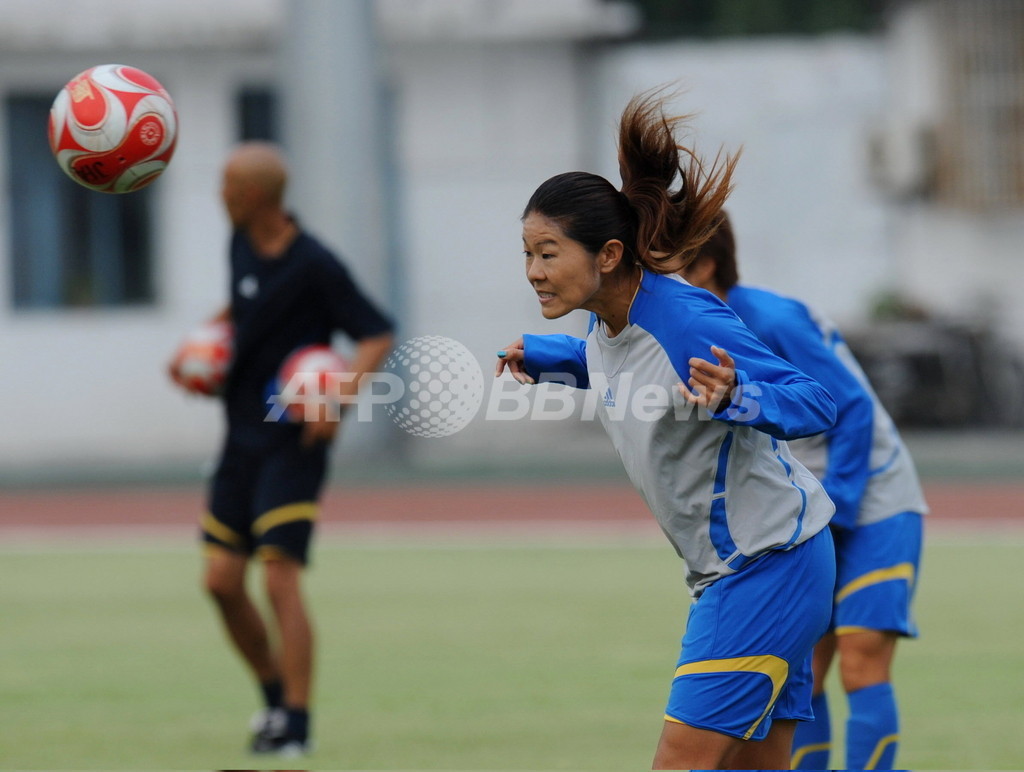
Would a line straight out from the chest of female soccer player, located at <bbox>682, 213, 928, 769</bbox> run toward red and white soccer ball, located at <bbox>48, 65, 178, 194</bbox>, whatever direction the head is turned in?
yes

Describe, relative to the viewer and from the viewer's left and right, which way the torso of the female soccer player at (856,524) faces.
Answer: facing to the left of the viewer

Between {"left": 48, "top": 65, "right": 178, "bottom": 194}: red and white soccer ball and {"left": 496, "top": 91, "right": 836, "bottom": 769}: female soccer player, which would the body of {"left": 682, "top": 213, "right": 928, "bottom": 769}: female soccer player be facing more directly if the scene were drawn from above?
the red and white soccer ball

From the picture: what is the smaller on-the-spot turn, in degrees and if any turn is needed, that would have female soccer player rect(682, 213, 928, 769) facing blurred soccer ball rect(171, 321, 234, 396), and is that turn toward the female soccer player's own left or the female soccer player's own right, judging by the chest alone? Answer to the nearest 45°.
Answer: approximately 45° to the female soccer player's own right
